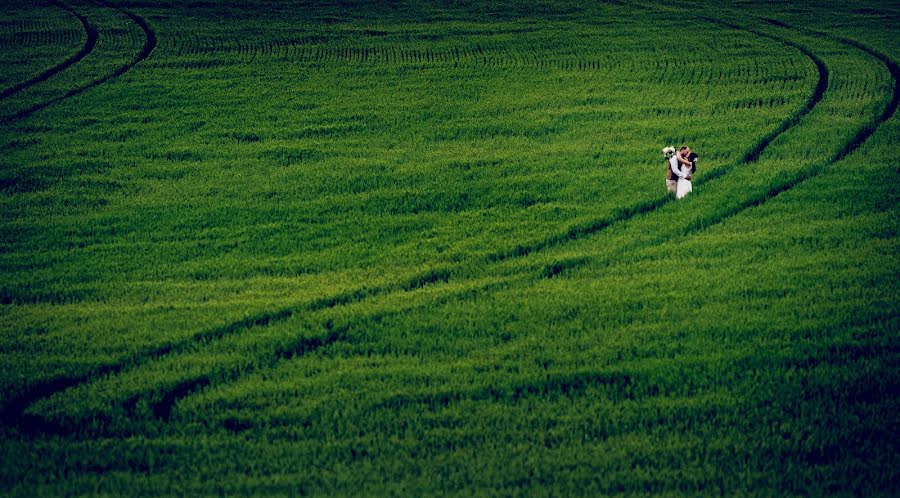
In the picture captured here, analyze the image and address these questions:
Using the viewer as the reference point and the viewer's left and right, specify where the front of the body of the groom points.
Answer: facing to the right of the viewer

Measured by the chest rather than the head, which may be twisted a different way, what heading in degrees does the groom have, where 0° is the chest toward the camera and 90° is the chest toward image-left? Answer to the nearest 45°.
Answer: approximately 270°
